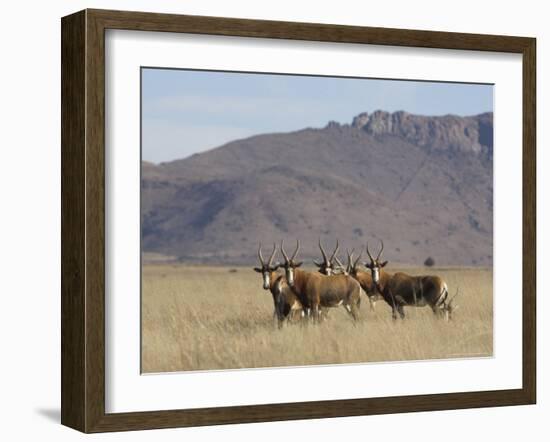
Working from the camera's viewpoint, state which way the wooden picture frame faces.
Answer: facing the viewer and to the right of the viewer
